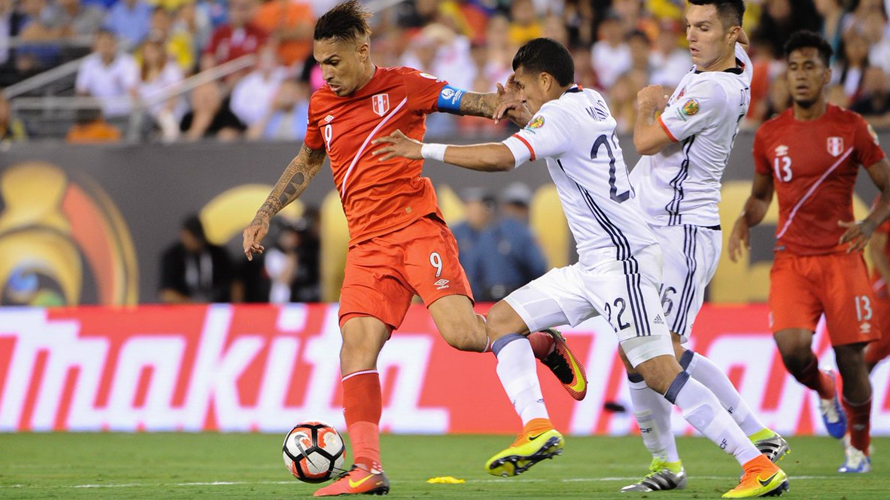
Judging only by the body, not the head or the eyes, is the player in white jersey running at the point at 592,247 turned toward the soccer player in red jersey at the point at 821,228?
no

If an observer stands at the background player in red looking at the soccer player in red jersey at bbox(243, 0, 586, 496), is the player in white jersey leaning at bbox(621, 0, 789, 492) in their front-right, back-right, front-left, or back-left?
front-left

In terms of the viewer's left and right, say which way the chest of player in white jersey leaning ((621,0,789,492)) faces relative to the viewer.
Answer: facing to the left of the viewer

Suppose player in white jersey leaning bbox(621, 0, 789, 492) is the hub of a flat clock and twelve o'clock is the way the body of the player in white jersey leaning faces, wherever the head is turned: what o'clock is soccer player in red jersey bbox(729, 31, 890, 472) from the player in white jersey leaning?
The soccer player in red jersey is roughly at 4 o'clock from the player in white jersey leaning.

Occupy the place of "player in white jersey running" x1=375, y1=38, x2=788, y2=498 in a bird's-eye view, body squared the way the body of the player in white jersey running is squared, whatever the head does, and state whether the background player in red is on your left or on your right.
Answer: on your right

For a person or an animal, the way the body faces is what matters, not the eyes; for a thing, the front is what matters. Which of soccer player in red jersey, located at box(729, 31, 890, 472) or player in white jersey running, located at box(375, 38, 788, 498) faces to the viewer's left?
the player in white jersey running

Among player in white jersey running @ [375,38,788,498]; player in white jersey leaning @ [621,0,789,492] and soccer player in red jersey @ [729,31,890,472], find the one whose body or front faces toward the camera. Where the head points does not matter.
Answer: the soccer player in red jersey

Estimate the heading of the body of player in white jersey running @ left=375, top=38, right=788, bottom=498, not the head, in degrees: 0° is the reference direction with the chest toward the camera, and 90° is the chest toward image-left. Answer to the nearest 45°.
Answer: approximately 90°

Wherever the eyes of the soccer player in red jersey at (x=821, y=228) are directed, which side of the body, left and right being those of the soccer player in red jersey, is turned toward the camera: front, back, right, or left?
front

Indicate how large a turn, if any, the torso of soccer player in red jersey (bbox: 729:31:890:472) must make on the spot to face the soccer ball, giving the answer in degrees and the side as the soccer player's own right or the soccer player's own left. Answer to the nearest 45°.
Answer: approximately 45° to the soccer player's own right

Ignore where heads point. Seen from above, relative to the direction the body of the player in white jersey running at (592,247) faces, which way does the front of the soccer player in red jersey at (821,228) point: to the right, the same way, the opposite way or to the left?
to the left

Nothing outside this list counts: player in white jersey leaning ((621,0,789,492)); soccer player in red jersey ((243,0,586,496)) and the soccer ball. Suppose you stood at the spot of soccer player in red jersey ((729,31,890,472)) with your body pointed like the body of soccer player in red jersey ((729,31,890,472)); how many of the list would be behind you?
0

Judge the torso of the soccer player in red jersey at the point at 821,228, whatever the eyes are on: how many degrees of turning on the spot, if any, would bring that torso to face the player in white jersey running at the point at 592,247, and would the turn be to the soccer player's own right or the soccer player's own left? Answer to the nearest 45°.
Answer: approximately 45° to the soccer player's own right
